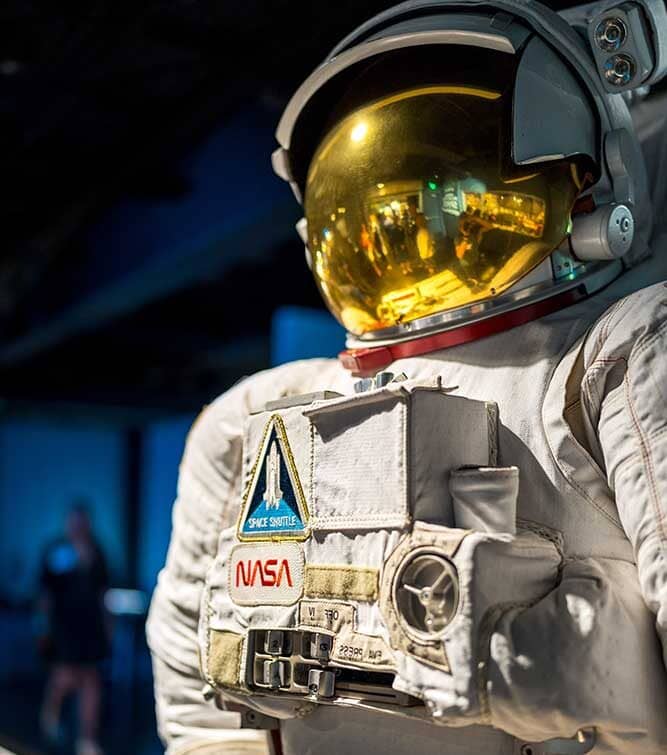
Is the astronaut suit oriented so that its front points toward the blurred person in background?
no

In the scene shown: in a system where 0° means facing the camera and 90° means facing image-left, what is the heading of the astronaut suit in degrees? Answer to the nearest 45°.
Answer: approximately 45°
